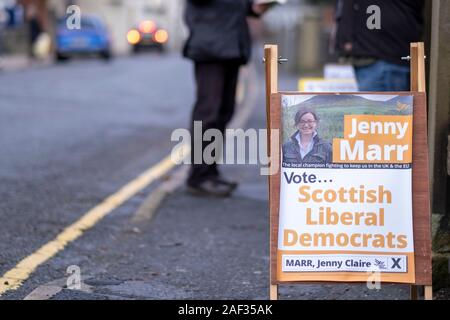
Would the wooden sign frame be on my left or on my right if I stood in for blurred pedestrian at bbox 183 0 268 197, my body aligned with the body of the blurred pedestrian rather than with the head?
on my right

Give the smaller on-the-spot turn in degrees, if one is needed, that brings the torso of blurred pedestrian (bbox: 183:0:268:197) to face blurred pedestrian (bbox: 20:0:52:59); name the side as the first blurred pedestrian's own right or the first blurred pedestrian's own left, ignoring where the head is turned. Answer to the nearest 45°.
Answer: approximately 90° to the first blurred pedestrian's own left

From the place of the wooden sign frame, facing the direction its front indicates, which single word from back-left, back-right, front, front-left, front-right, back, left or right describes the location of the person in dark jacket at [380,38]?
back

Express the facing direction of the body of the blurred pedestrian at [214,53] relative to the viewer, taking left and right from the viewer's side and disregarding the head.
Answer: facing to the right of the viewer

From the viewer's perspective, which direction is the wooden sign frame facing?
toward the camera

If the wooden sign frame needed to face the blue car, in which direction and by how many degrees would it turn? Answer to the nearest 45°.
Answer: approximately 180°

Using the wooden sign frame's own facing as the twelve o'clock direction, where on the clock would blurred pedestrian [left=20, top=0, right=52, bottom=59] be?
The blurred pedestrian is roughly at 5 o'clock from the wooden sign frame.

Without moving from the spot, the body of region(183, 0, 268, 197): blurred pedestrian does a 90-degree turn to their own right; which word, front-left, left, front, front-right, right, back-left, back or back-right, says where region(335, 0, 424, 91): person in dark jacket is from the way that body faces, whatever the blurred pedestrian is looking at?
front-left

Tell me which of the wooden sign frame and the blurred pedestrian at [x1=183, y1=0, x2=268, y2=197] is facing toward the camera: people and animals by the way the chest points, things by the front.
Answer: the wooden sign frame

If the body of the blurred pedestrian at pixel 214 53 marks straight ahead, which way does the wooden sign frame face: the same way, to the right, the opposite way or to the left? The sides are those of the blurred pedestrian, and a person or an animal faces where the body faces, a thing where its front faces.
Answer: to the right

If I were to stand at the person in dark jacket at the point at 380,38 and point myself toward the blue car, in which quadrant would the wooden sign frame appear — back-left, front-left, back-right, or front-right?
back-left

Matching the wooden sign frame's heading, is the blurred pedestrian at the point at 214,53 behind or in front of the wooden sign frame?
behind

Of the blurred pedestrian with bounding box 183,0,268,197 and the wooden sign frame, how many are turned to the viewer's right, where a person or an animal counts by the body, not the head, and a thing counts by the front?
1
